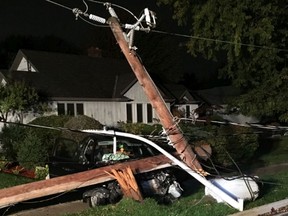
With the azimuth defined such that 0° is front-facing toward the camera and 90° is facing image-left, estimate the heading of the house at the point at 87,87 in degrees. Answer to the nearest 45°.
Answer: approximately 0°

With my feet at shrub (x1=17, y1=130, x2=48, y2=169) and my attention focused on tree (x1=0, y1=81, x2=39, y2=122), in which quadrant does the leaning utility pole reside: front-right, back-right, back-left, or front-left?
back-right

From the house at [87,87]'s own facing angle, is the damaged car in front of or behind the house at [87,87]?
in front

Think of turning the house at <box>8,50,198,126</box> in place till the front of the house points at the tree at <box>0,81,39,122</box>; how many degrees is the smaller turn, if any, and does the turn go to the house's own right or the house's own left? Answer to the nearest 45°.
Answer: approximately 45° to the house's own right

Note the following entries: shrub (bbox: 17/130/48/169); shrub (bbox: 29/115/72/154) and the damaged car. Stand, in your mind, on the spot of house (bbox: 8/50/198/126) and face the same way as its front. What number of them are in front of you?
3

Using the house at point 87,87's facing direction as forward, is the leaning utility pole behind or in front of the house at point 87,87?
in front

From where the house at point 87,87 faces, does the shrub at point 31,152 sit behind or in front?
in front
